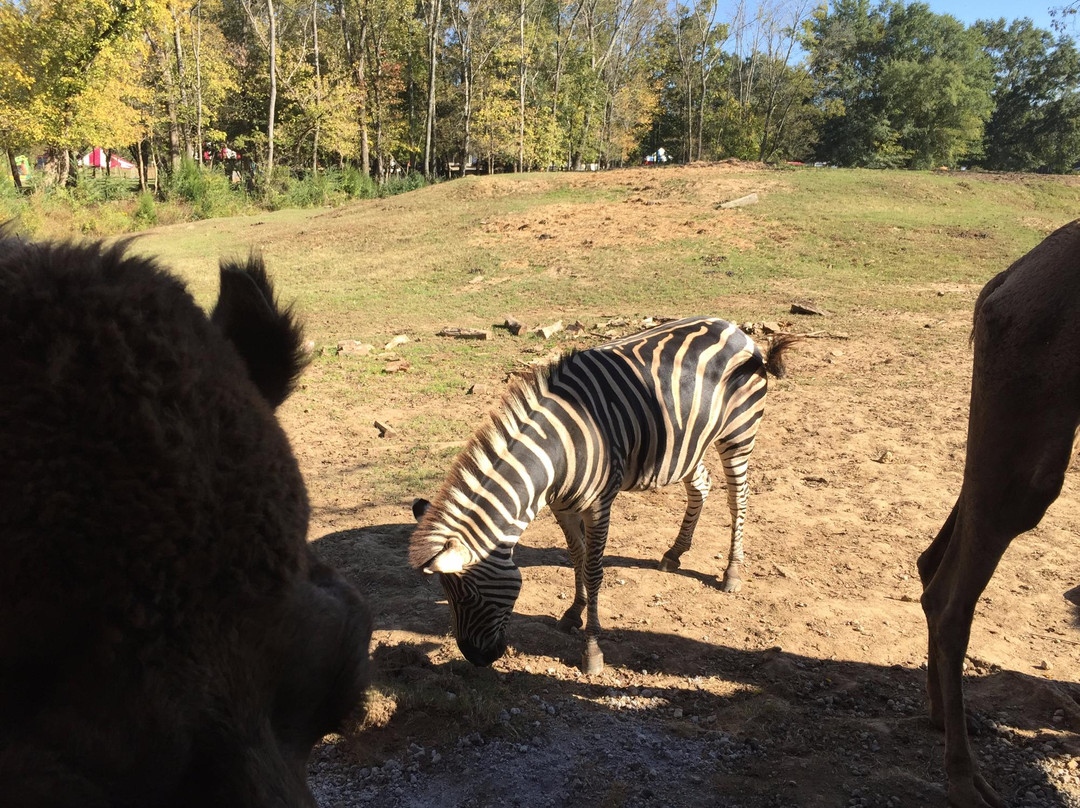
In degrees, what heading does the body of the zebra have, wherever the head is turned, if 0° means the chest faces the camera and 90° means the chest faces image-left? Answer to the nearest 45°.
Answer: approximately 45°

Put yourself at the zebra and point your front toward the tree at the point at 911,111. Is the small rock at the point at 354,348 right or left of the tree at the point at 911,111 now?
left

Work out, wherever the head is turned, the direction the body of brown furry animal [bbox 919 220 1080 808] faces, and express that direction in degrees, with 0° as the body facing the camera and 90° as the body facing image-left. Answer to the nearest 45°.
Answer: approximately 270°

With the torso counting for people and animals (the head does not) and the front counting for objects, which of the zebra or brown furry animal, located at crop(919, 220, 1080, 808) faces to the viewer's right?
the brown furry animal

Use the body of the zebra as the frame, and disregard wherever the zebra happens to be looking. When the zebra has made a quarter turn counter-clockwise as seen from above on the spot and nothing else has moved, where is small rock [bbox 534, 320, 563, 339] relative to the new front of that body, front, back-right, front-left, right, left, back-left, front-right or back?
back-left

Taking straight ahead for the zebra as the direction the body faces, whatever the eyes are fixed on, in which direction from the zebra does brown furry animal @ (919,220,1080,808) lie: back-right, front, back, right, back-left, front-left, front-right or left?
left
